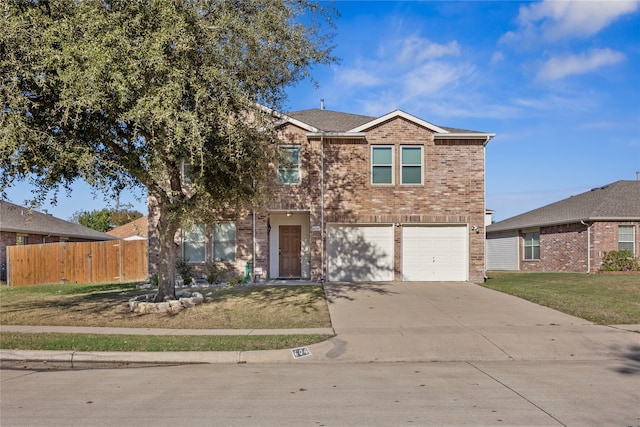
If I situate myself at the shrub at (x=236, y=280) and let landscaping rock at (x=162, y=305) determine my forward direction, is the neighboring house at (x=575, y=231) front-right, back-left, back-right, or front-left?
back-left

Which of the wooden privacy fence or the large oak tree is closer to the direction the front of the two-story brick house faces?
the large oak tree

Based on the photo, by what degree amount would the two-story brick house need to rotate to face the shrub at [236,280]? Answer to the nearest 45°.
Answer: approximately 90° to its right

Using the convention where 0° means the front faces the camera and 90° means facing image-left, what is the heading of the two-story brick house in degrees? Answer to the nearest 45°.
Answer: approximately 0°

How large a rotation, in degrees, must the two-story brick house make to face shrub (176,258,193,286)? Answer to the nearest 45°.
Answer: approximately 90° to its right

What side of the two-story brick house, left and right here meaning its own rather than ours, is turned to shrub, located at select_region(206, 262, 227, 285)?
front

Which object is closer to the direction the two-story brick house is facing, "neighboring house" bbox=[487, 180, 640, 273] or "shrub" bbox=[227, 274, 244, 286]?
the shrub

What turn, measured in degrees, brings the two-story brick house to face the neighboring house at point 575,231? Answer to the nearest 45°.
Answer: approximately 135° to its left
